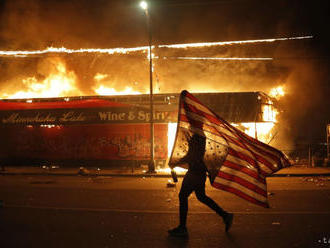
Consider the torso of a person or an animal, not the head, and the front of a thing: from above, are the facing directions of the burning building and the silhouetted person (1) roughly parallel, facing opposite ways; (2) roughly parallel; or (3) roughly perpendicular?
roughly perpendicular

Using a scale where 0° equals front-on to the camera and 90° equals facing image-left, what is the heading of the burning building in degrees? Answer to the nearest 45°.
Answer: approximately 0°

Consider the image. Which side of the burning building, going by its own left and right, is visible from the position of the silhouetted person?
front
